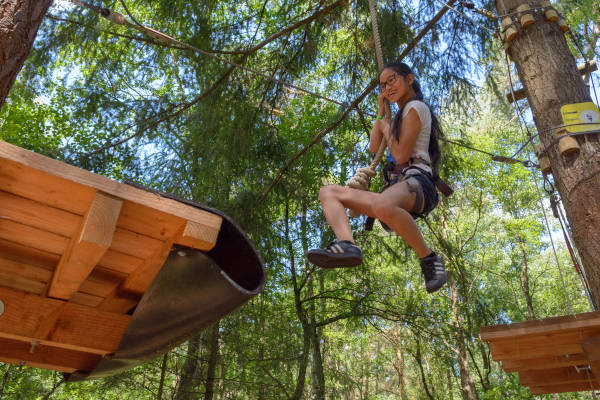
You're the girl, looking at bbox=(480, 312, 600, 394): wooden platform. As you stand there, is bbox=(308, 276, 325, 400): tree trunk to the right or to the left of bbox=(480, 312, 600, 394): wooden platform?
left

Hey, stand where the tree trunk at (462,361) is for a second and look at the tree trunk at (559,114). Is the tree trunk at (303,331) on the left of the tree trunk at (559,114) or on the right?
right

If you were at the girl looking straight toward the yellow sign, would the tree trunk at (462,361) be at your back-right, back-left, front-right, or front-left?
front-left

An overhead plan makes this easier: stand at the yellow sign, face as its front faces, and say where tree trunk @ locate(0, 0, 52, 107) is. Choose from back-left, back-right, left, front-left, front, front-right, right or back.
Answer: front-right

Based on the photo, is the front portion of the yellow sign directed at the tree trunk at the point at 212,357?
no

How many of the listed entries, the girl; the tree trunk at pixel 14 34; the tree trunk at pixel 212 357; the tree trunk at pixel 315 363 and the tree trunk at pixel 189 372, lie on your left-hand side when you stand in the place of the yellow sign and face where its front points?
0

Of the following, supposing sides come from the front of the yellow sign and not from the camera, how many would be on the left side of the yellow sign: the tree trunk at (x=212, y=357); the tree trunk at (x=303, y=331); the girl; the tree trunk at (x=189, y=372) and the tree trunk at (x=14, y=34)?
0

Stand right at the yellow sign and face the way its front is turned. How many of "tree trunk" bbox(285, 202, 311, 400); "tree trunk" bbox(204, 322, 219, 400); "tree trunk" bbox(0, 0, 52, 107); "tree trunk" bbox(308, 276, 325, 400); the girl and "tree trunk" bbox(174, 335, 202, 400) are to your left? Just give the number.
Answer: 0

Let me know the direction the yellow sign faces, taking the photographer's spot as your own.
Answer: facing the viewer

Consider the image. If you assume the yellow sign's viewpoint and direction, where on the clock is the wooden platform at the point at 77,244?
The wooden platform is roughly at 1 o'clock from the yellow sign.

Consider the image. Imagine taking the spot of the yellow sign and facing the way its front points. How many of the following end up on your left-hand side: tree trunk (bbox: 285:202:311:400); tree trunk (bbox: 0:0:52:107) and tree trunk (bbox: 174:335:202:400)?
0

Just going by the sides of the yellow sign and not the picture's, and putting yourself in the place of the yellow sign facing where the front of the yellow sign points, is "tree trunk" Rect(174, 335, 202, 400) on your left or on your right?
on your right

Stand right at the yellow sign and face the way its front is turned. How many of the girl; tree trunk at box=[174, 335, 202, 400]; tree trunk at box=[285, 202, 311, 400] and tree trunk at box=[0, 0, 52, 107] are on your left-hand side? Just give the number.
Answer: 0

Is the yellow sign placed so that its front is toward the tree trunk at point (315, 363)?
no
